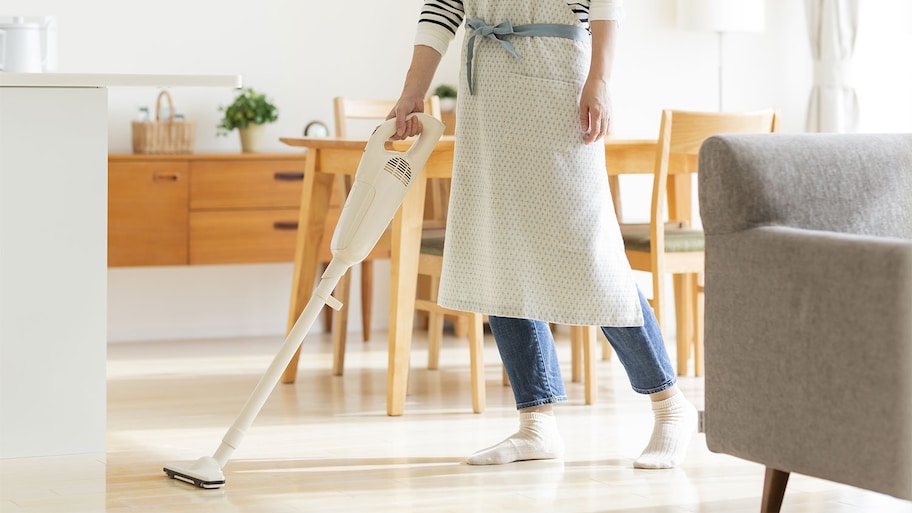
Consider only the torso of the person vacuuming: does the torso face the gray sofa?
no

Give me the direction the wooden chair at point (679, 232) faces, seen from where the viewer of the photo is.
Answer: facing away from the viewer and to the left of the viewer

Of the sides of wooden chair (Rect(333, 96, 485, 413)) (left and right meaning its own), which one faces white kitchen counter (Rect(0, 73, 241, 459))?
right

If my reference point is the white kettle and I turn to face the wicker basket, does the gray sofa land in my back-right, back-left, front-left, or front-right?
back-right

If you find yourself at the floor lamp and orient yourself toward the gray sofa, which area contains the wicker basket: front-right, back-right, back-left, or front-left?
front-right

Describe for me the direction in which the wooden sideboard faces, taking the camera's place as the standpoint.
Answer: facing the viewer

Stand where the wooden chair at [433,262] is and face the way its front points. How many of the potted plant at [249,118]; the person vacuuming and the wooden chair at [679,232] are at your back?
1

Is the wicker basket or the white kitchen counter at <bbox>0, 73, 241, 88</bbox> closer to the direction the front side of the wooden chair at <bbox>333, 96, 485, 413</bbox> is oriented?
the white kitchen counter

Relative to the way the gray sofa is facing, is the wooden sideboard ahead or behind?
behind

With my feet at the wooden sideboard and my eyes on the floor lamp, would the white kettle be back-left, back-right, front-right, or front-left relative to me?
back-right

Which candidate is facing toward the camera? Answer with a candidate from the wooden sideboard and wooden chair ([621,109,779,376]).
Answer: the wooden sideboard

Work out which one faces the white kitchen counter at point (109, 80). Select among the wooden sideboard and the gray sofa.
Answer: the wooden sideboard

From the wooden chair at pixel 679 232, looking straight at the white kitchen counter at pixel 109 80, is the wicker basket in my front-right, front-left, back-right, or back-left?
front-right

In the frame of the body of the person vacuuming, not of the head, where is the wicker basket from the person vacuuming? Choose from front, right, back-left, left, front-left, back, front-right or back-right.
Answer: right

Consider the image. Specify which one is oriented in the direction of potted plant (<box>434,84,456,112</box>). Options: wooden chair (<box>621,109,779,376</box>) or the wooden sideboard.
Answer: the wooden chair

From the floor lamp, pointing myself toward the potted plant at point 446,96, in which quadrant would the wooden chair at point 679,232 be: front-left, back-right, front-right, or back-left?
front-left
